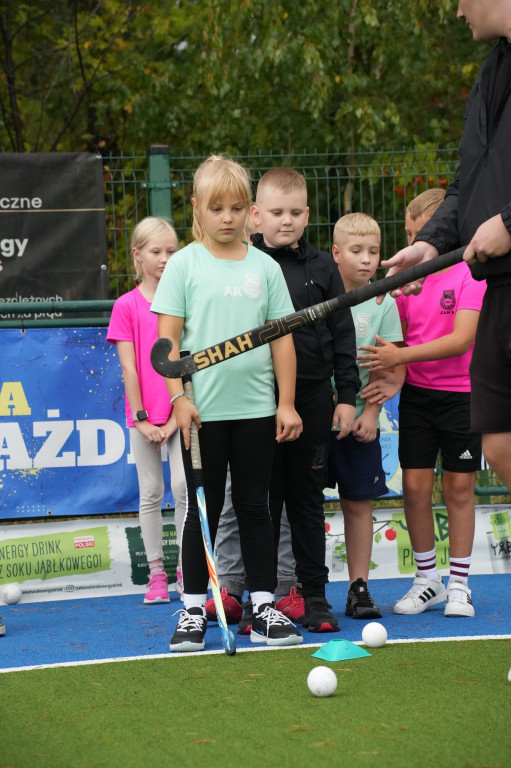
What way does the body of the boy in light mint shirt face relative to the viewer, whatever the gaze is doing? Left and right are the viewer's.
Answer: facing the viewer

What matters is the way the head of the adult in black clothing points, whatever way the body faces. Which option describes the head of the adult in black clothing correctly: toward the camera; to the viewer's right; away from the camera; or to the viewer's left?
to the viewer's left

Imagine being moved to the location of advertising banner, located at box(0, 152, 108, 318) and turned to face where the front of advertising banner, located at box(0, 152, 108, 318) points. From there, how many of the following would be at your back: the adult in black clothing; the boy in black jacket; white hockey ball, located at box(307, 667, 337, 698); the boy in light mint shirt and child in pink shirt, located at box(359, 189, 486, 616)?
0

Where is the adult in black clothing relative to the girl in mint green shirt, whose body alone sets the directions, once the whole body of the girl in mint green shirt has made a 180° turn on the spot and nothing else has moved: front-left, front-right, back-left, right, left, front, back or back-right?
back-right

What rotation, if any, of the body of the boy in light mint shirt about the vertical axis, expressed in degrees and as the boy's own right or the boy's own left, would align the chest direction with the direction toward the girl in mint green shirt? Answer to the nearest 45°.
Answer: approximately 45° to the boy's own right

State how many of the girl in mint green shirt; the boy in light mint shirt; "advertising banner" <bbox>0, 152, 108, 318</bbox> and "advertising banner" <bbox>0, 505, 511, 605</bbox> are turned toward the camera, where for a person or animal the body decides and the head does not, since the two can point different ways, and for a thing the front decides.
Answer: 4

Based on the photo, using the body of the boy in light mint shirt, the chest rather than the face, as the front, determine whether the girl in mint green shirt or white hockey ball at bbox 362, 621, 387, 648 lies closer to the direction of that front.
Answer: the white hockey ball

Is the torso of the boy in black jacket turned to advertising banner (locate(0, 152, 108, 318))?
no

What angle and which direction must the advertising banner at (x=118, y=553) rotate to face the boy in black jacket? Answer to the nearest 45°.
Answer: approximately 45° to its left

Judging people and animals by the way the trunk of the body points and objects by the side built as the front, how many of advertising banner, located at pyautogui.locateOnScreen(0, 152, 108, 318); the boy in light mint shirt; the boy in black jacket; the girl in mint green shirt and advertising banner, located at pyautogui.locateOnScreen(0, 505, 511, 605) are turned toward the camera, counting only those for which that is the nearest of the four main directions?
5

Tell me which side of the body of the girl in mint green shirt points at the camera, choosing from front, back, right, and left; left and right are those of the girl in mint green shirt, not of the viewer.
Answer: front

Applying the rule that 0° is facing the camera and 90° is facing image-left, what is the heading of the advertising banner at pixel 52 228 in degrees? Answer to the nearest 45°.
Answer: approximately 0°

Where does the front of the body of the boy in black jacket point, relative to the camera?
toward the camera

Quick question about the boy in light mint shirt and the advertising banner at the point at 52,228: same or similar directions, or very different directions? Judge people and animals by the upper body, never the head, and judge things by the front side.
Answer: same or similar directions

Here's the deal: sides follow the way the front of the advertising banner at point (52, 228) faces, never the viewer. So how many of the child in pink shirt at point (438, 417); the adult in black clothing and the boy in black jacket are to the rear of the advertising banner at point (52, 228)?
0

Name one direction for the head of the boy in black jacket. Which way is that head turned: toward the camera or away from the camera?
toward the camera
